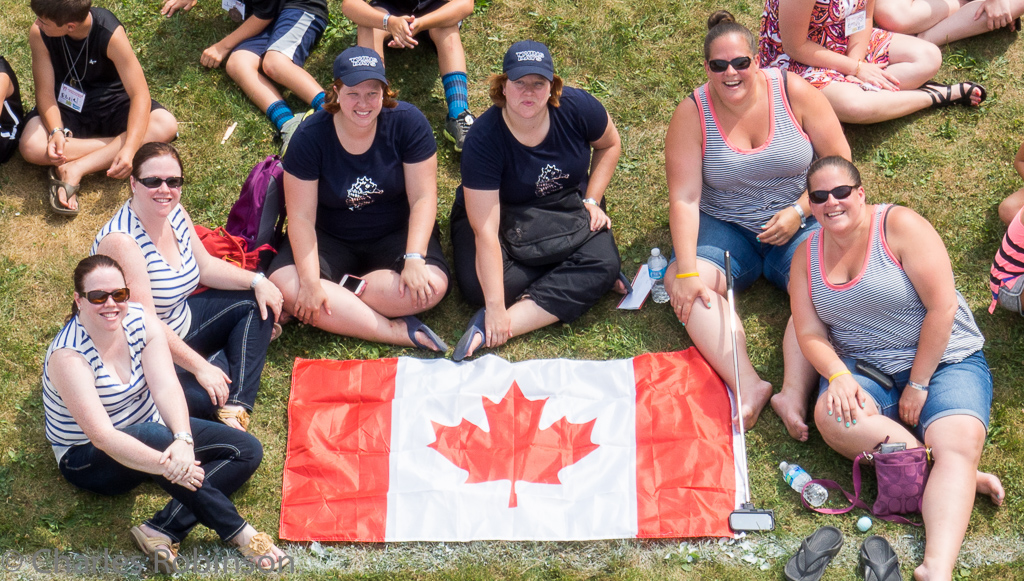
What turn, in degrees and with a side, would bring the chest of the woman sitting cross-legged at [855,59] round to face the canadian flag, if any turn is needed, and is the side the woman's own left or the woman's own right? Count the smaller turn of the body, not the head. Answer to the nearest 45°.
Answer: approximately 45° to the woman's own right

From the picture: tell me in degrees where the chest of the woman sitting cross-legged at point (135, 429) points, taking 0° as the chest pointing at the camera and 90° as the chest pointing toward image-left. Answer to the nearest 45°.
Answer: approximately 315°

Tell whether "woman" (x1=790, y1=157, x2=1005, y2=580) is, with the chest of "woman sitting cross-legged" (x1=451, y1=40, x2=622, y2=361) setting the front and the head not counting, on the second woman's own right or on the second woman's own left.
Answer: on the second woman's own left

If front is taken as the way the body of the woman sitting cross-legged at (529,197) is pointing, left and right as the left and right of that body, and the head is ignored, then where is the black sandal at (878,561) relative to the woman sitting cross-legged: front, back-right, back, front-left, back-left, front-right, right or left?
front-left

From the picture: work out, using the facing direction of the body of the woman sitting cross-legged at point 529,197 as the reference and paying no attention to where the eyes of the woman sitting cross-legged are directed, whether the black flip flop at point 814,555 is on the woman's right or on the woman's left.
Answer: on the woman's left

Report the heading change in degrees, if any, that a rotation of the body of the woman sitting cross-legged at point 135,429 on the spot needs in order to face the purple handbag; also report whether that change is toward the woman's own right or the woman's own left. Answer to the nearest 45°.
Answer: approximately 45° to the woman's own left
